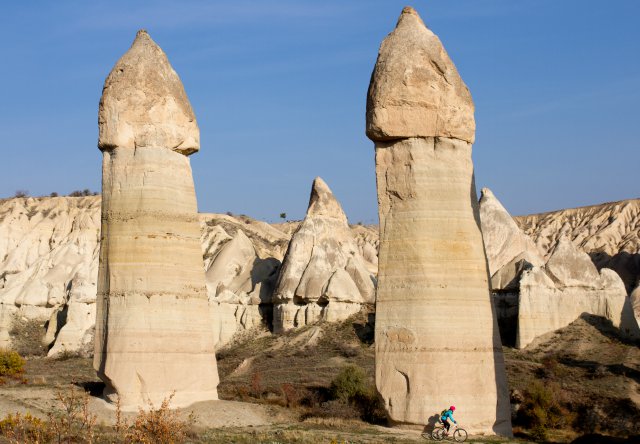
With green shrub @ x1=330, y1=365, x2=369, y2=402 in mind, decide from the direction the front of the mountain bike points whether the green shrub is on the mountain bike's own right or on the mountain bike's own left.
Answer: on the mountain bike's own left

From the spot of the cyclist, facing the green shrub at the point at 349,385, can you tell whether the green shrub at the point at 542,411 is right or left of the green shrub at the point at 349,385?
right

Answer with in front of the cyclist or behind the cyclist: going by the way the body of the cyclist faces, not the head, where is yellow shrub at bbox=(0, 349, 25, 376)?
behind

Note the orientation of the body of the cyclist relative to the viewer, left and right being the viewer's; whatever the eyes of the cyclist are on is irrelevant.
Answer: facing to the right of the viewer

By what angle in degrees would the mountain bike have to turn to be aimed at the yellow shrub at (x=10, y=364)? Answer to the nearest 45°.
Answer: approximately 135° to its left

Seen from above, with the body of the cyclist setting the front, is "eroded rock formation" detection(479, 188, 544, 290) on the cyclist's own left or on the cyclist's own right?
on the cyclist's own left

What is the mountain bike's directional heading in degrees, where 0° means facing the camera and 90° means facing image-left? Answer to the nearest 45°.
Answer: approximately 270°
